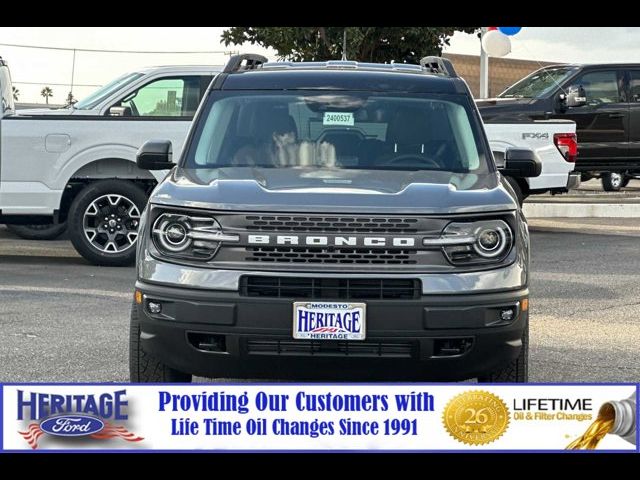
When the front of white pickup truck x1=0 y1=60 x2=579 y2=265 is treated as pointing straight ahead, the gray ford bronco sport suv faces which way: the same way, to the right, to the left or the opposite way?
to the left

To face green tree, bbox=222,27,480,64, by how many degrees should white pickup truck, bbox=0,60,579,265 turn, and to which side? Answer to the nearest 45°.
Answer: approximately 90° to its right

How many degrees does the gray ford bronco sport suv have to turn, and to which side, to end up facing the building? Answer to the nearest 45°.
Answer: approximately 180°

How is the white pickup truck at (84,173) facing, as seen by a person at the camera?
facing to the left of the viewer

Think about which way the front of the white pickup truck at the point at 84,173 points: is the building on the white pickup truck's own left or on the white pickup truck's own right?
on the white pickup truck's own right

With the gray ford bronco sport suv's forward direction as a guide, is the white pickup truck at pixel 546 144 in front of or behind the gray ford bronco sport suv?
behind

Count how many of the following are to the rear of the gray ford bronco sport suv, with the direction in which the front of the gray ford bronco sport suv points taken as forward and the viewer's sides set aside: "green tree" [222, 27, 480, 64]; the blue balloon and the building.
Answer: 3

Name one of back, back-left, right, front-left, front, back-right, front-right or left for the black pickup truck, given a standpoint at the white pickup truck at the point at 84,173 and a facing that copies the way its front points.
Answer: back-right

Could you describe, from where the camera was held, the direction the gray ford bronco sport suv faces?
facing the viewer

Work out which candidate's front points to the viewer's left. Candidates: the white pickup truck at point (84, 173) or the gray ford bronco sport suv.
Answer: the white pickup truck
